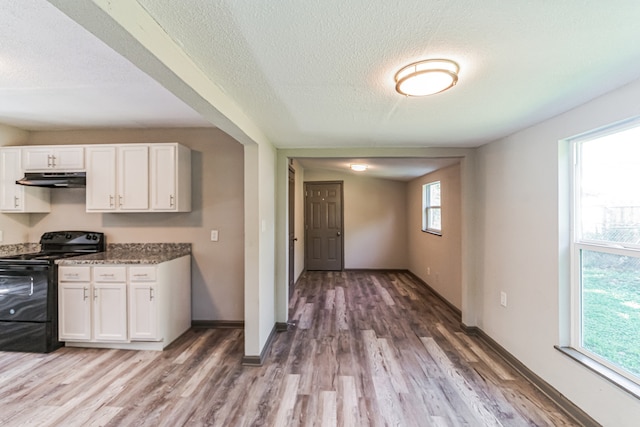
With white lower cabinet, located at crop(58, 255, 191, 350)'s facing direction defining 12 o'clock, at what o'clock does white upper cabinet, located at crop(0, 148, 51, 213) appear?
The white upper cabinet is roughly at 3 o'clock from the white lower cabinet.

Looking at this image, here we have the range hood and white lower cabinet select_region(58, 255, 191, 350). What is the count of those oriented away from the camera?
0

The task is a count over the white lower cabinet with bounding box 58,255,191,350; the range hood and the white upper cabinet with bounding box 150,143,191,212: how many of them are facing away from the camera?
0

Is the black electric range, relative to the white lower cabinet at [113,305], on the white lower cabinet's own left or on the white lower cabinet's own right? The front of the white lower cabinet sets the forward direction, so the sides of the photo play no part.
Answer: on the white lower cabinet's own right

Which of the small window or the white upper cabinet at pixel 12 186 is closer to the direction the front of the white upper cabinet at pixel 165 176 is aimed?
the white upper cabinet

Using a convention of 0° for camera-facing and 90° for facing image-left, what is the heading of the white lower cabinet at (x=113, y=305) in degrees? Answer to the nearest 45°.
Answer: approximately 45°

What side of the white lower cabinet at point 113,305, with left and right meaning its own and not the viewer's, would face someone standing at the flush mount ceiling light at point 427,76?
left

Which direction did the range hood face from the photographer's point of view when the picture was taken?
facing the viewer and to the left of the viewer

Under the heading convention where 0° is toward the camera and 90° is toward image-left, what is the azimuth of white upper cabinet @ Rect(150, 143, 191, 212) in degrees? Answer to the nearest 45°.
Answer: approximately 45°

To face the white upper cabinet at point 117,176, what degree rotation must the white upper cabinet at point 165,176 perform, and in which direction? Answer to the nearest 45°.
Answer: approximately 90° to its right

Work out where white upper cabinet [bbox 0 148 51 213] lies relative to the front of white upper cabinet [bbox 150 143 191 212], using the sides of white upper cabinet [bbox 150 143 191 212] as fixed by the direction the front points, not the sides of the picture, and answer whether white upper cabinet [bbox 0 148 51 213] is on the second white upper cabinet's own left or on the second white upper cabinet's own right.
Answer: on the second white upper cabinet's own right

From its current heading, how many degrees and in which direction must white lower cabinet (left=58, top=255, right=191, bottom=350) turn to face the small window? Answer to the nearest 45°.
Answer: approximately 135° to its left
